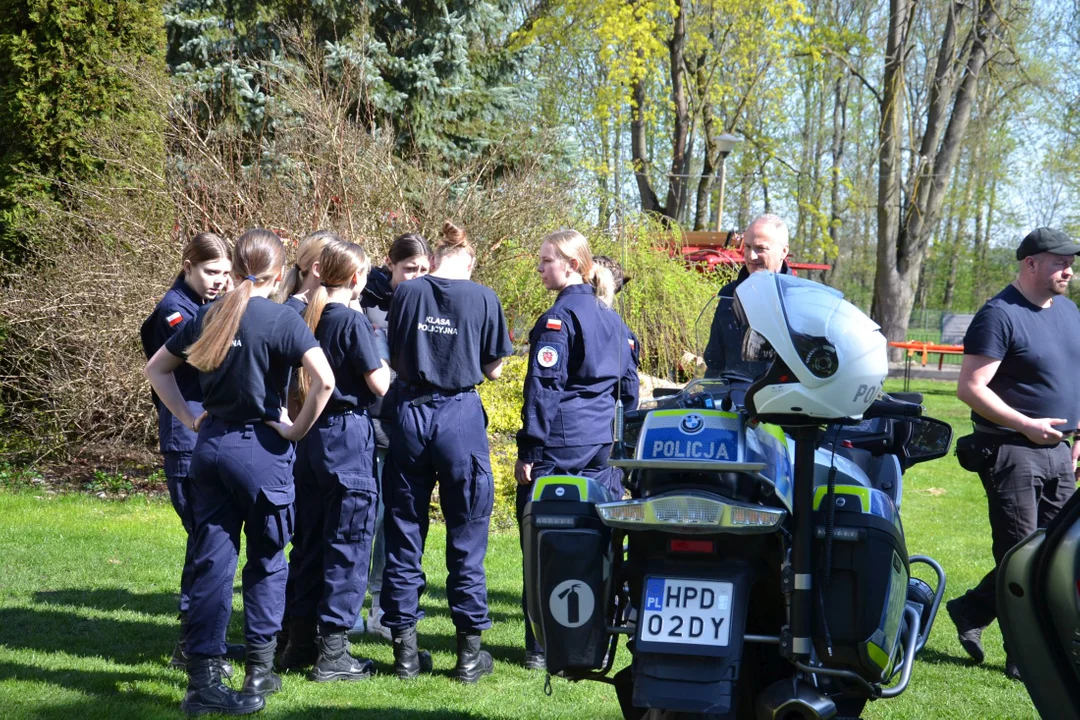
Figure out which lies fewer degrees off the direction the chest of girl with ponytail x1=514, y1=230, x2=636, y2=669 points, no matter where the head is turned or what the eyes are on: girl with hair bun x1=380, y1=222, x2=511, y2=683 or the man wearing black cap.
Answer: the girl with hair bun

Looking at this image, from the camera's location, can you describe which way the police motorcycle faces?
facing away from the viewer and to the right of the viewer

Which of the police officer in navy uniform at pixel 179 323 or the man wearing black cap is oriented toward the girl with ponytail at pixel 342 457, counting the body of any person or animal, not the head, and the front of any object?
the police officer in navy uniform

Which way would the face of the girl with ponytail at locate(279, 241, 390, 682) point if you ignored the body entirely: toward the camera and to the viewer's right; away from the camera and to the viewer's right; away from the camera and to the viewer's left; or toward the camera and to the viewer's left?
away from the camera and to the viewer's right

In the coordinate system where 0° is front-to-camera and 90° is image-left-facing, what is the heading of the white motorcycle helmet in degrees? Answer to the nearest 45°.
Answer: approximately 90°

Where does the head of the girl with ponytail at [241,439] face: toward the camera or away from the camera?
away from the camera

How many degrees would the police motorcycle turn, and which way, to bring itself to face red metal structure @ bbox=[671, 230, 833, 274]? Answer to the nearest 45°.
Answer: approximately 45° to its left

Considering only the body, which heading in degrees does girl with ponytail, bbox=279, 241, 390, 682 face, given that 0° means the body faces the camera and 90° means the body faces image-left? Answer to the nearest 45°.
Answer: approximately 225°
